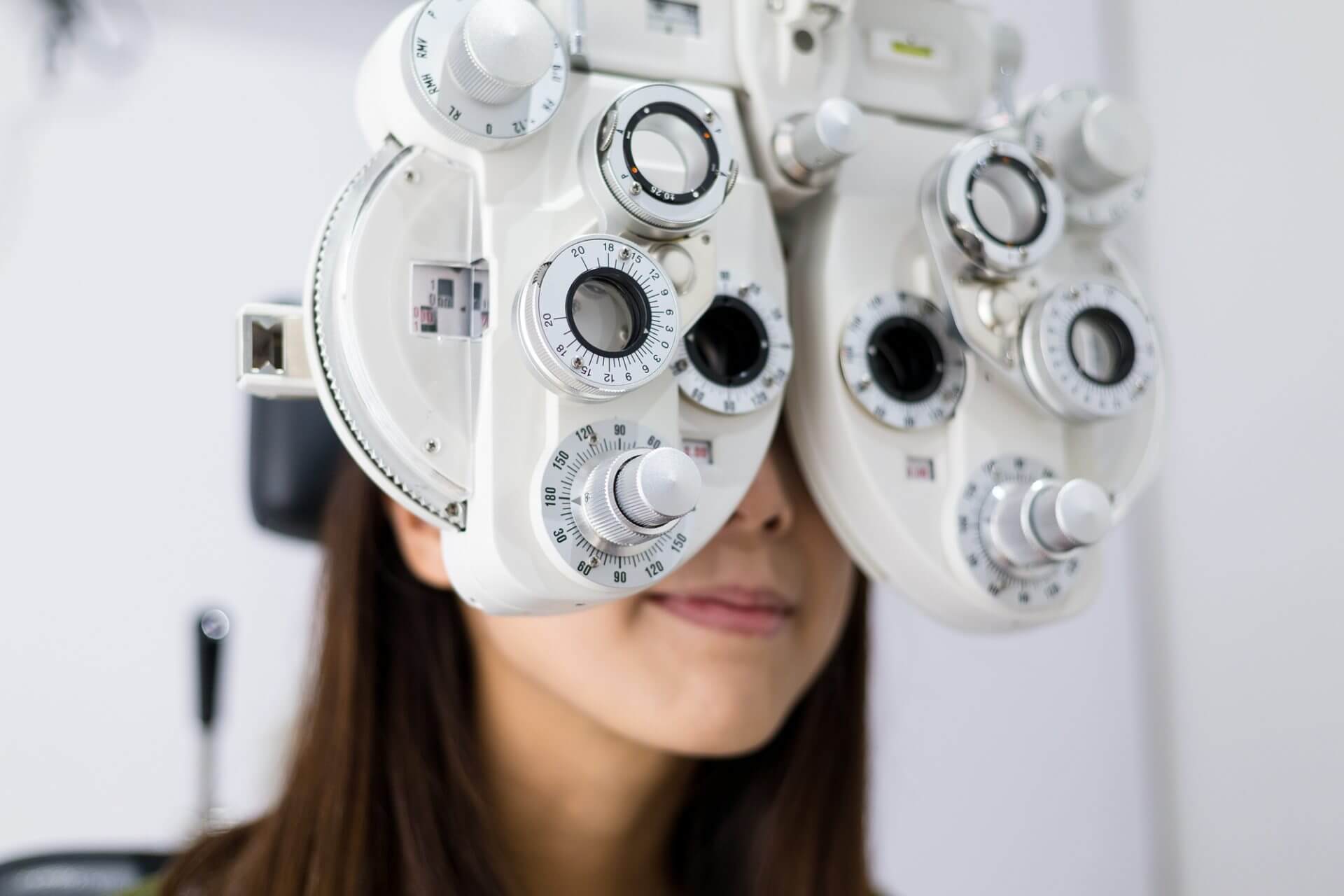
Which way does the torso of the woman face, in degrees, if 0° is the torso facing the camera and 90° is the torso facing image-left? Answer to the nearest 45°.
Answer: approximately 315°
